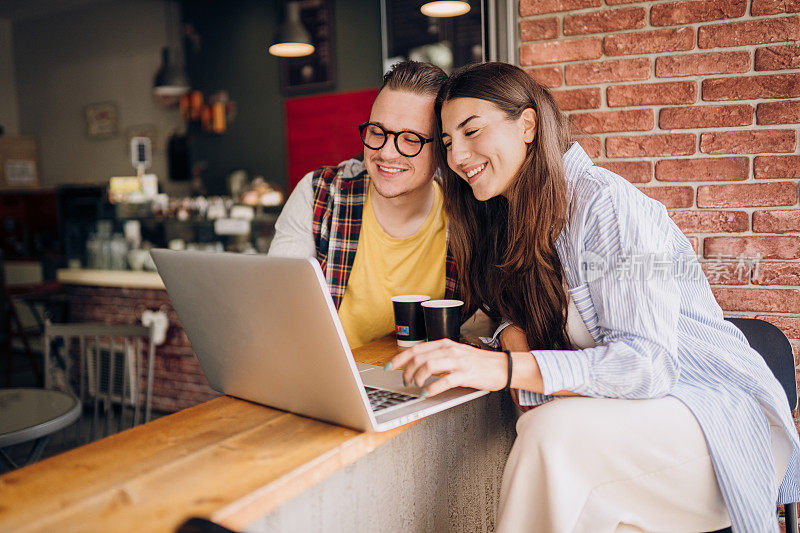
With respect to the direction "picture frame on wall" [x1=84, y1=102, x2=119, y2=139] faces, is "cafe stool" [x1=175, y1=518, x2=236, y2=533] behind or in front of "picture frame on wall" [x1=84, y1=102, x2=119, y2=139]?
in front

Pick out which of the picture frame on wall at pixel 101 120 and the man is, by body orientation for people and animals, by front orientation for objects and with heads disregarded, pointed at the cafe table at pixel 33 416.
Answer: the picture frame on wall

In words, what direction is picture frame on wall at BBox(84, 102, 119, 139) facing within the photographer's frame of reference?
facing the viewer

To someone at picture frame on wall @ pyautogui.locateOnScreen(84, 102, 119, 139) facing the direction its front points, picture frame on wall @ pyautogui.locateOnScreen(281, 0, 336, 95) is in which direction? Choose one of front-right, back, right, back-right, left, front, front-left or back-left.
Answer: front-left

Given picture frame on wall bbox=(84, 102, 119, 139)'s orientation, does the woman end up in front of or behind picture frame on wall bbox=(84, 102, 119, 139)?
in front

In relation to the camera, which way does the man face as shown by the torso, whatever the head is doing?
toward the camera

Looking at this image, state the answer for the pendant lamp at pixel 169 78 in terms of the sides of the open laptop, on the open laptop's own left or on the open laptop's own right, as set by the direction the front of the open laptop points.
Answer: on the open laptop's own left

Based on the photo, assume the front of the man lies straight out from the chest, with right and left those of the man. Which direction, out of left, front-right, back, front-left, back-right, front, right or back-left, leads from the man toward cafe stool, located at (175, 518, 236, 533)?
front

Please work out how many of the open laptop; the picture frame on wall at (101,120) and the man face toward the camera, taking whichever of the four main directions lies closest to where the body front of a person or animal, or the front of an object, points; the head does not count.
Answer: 2
